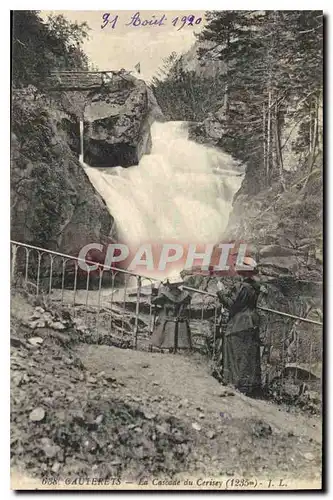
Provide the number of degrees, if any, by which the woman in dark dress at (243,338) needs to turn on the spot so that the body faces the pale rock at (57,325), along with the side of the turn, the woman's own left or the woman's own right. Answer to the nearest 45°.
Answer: approximately 45° to the woman's own left

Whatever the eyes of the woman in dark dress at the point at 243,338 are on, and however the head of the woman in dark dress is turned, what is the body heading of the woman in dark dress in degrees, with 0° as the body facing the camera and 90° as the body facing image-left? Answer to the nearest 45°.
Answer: approximately 135°

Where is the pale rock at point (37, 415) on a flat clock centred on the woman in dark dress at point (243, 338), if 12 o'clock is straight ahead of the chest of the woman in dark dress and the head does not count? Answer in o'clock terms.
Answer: The pale rock is roughly at 10 o'clock from the woman in dark dress.
